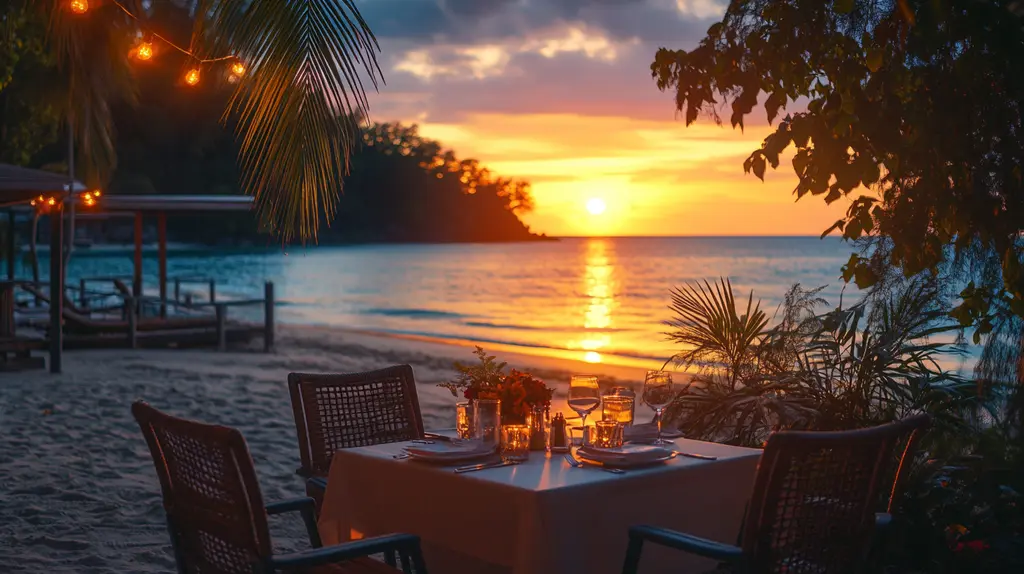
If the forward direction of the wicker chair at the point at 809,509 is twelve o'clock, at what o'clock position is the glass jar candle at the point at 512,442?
The glass jar candle is roughly at 11 o'clock from the wicker chair.

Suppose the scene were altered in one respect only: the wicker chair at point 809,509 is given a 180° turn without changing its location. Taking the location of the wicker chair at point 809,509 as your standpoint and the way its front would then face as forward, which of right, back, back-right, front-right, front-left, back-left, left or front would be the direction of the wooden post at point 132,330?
back

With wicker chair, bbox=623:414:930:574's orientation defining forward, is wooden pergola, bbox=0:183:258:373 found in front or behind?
in front

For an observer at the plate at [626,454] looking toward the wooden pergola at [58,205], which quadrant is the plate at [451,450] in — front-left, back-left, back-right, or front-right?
front-left

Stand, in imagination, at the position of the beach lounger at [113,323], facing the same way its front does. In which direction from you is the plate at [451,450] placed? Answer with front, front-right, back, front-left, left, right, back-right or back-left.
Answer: right

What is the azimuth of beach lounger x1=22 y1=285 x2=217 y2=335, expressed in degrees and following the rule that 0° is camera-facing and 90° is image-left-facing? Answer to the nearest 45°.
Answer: approximately 270°

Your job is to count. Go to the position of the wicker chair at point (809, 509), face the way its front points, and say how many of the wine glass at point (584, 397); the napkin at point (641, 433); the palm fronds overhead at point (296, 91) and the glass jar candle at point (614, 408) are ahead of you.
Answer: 4

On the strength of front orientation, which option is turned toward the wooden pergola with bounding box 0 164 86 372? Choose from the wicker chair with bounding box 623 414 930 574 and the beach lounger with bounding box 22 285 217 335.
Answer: the wicker chair

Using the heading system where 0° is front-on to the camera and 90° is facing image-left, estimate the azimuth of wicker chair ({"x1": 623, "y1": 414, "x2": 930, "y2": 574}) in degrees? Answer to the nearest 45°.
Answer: approximately 135°

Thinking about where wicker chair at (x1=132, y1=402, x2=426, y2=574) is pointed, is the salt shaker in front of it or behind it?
in front

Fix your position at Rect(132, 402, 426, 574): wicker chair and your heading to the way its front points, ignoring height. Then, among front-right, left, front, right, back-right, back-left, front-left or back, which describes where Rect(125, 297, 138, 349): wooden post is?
front-left
